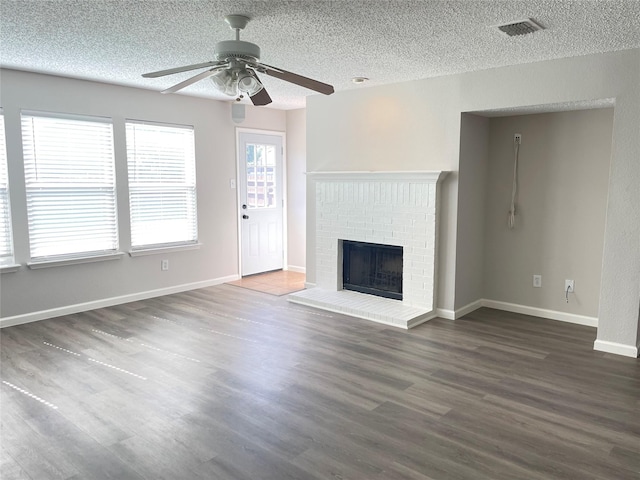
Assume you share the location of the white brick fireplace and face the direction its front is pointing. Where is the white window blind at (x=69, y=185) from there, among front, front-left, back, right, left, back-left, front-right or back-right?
front-right

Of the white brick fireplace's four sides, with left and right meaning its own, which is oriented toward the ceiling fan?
front

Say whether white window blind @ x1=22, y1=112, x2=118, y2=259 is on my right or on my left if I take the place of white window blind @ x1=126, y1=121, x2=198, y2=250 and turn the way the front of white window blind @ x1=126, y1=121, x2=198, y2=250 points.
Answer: on my right

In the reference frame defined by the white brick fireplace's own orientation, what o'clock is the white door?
The white door is roughly at 3 o'clock from the white brick fireplace.

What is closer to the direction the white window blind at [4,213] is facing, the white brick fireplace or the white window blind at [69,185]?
the white brick fireplace

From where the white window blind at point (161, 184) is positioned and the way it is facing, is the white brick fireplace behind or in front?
in front

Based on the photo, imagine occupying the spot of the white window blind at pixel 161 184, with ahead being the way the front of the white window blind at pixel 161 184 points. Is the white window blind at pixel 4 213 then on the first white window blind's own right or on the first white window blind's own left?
on the first white window blind's own right

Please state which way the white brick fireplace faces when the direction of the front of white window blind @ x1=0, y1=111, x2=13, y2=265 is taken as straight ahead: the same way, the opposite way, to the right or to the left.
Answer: to the right

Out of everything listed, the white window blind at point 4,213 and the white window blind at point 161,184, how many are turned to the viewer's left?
0

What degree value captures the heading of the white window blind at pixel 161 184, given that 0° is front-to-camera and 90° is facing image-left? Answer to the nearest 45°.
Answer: approximately 315°

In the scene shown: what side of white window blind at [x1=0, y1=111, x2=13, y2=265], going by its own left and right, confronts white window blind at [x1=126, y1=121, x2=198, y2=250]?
left
